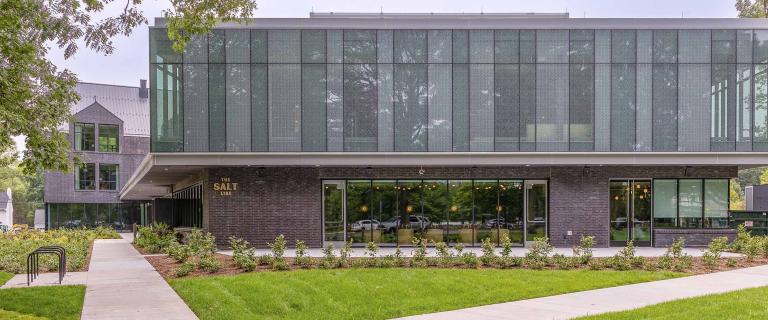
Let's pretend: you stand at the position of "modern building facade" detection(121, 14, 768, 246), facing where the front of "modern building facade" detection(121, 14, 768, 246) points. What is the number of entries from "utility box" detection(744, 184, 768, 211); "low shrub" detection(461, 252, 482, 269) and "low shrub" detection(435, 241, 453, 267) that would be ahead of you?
2

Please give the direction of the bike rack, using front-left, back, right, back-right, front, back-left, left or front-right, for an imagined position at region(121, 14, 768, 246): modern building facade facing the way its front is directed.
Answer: front-right

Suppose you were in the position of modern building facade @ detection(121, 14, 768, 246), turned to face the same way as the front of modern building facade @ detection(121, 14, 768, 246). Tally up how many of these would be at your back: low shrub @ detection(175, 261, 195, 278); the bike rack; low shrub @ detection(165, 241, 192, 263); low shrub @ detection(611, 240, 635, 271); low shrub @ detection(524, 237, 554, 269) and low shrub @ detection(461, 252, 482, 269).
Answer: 0

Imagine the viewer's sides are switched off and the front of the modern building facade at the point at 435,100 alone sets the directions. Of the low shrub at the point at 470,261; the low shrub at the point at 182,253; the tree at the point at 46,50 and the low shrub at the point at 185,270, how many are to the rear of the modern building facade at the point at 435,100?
0

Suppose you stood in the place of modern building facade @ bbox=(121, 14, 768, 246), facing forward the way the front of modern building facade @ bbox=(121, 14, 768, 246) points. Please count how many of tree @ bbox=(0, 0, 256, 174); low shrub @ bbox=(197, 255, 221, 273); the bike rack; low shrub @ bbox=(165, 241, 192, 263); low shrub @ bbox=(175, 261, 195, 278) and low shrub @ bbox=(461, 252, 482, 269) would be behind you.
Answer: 0

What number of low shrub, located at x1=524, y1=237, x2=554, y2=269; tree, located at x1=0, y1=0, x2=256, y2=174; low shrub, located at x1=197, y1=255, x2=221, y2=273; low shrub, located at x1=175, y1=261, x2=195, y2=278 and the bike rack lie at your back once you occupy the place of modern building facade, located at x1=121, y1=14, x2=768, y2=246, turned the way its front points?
0

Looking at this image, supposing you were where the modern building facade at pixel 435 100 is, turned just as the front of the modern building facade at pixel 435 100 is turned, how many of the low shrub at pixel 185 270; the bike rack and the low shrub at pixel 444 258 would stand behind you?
0

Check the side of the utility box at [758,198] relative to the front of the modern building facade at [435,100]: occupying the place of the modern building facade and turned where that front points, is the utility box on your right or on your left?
on your left

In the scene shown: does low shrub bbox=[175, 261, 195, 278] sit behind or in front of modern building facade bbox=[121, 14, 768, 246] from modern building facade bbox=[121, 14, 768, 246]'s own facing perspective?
in front

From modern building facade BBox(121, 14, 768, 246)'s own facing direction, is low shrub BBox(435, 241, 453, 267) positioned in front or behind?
in front

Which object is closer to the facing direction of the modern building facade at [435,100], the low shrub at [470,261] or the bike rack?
the low shrub

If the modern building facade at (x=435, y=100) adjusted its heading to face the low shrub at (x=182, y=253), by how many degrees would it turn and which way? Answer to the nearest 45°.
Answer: approximately 45° to its right

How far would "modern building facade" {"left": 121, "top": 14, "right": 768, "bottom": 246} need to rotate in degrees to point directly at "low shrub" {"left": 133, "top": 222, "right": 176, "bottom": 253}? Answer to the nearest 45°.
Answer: approximately 90° to its right

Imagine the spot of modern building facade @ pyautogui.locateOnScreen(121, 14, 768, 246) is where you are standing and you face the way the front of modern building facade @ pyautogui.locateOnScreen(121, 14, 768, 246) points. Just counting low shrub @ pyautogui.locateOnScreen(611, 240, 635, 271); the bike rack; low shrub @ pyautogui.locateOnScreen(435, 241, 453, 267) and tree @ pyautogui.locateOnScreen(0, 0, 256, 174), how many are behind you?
0

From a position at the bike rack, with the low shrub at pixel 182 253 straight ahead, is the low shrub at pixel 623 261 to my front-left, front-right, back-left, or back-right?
front-right

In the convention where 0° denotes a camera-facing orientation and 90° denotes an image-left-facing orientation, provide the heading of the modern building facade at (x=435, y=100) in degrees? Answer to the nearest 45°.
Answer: approximately 0°

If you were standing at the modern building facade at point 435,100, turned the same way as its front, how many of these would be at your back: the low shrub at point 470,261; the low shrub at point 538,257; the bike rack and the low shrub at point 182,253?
0

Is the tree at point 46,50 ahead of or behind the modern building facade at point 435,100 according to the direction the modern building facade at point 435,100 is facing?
ahead
